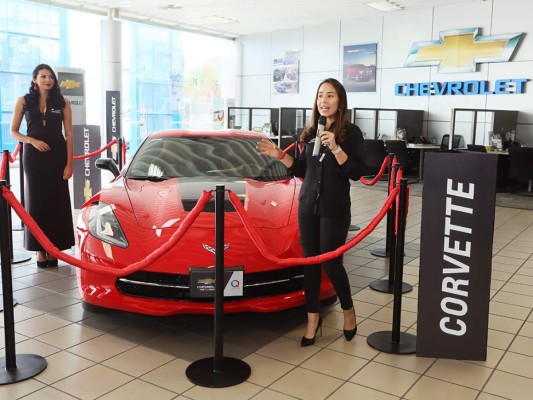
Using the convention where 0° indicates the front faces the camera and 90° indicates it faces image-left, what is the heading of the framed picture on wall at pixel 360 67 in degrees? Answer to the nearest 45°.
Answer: approximately 45°

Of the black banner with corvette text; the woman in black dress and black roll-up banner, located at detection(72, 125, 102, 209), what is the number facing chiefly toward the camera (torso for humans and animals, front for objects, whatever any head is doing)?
3

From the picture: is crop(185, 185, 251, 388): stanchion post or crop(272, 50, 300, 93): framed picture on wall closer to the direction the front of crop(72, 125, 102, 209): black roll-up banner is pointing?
the stanchion post

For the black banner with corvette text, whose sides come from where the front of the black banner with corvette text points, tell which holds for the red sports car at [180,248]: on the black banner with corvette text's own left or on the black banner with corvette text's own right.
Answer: on the black banner with corvette text's own right

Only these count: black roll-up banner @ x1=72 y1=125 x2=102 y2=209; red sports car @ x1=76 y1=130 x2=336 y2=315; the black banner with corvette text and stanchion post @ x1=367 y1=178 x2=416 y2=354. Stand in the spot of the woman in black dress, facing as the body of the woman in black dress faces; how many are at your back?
1

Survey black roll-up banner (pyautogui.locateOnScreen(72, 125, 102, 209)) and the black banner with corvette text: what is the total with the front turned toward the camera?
2

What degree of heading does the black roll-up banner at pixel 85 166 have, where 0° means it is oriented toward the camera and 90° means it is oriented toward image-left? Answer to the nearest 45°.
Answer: approximately 0°

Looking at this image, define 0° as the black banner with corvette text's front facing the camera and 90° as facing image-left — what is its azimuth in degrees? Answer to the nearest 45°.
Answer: approximately 0°

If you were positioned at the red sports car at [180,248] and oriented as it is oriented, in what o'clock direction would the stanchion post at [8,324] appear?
The stanchion post is roughly at 2 o'clock from the red sports car.

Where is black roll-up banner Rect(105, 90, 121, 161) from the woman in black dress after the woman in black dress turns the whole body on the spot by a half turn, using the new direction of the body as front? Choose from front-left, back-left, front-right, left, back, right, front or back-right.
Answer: front

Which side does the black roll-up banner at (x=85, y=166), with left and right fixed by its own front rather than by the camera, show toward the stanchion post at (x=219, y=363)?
front
